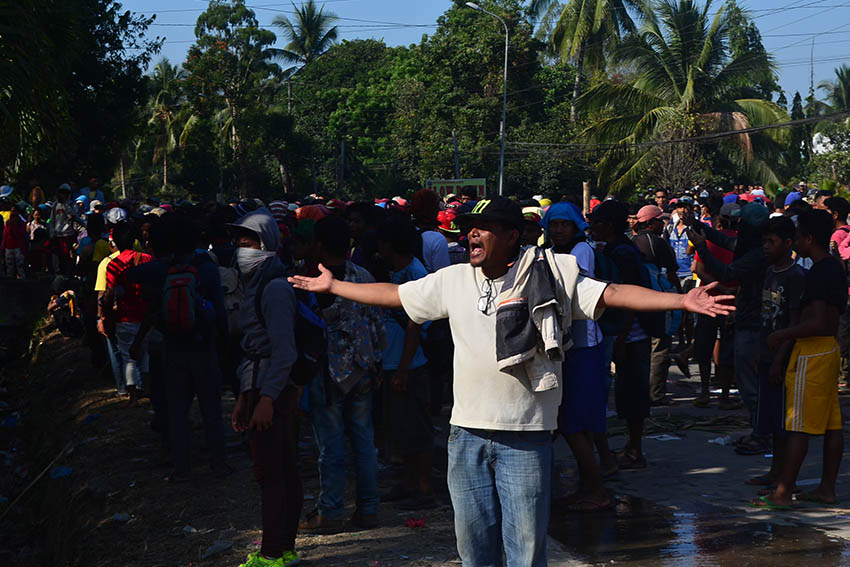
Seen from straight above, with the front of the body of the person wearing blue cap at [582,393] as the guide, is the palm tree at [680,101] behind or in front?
behind

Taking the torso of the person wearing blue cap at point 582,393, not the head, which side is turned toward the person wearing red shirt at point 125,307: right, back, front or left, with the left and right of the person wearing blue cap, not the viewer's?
right

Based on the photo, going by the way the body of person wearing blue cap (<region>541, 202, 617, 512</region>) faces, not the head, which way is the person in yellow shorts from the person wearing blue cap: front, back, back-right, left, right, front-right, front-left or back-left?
back-left

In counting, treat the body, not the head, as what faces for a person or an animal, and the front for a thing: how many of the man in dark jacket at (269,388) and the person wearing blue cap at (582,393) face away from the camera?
0

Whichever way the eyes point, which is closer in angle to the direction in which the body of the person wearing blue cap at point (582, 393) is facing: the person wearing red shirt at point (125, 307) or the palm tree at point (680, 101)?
the person wearing red shirt

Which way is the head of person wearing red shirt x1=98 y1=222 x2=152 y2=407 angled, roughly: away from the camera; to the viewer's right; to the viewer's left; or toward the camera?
away from the camera

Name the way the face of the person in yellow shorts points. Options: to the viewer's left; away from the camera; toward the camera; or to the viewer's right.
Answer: to the viewer's left

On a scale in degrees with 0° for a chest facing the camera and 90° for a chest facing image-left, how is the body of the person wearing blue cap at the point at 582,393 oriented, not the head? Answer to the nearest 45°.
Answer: approximately 45°
